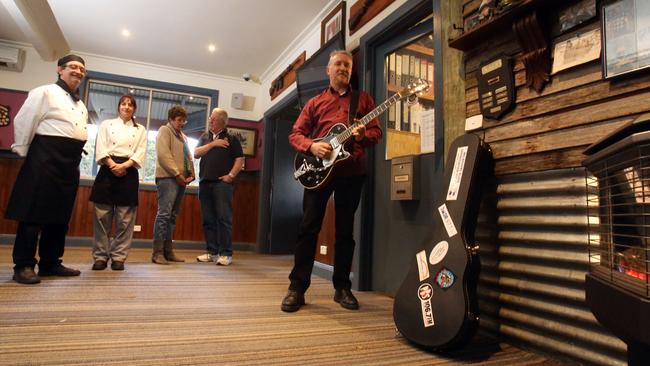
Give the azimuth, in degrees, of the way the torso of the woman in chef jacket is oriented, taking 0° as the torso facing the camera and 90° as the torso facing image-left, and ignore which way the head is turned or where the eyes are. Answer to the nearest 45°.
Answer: approximately 0°

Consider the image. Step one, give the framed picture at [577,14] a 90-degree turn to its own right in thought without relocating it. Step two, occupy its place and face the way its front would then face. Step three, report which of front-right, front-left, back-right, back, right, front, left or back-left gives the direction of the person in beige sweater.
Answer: front-left

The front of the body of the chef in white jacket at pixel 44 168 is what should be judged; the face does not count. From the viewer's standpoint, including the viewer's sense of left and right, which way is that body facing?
facing the viewer and to the right of the viewer

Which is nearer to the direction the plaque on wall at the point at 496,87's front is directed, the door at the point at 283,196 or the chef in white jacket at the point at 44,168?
the chef in white jacket

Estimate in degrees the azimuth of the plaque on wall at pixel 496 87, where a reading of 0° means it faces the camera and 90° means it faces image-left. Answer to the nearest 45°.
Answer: approximately 45°

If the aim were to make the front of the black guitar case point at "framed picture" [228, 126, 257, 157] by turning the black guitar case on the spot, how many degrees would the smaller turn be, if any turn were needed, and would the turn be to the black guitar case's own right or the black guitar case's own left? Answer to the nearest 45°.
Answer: approximately 90° to the black guitar case's own right

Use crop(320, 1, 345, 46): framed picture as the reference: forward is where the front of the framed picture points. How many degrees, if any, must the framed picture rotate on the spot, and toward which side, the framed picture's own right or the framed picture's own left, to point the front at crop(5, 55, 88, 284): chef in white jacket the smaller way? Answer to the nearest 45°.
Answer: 0° — it already faces them

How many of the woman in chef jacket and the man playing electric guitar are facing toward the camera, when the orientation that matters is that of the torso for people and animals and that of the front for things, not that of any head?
2
